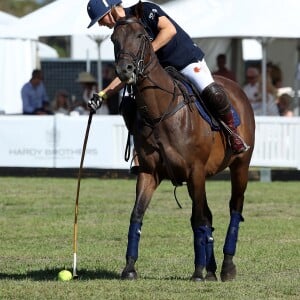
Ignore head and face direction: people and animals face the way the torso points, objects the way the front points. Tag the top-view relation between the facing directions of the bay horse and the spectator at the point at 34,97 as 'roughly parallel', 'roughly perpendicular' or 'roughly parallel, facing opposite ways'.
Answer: roughly perpendicular

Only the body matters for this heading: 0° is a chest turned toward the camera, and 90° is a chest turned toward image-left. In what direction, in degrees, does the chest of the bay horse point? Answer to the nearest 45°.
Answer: approximately 45°

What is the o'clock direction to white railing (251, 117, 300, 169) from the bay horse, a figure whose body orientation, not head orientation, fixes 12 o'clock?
The white railing is roughly at 5 o'clock from the bay horse.

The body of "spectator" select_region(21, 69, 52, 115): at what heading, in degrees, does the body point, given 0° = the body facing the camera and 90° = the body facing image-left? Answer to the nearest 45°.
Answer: approximately 315°

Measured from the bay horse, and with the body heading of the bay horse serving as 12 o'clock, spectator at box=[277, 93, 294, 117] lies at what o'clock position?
The spectator is roughly at 5 o'clock from the bay horse.
